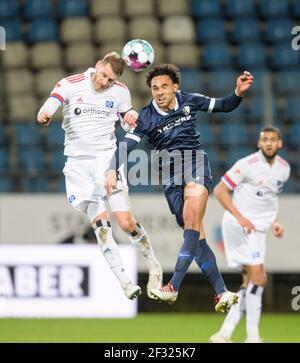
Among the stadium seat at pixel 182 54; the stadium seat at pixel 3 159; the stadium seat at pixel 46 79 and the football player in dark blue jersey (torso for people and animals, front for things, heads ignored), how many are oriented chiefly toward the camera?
4

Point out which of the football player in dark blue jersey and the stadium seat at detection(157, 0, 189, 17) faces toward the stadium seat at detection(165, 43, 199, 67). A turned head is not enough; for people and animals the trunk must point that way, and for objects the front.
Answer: the stadium seat at detection(157, 0, 189, 17)

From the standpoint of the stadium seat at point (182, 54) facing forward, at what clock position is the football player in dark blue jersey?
The football player in dark blue jersey is roughly at 12 o'clock from the stadium seat.

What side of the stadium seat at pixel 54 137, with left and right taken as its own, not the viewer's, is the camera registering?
front

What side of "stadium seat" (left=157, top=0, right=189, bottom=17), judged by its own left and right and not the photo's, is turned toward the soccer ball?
front

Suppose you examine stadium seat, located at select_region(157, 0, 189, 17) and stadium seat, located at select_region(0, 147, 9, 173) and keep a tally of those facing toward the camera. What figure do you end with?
2

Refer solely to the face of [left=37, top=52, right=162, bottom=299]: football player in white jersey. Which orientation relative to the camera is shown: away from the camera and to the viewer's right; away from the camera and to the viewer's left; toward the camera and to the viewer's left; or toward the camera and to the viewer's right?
toward the camera and to the viewer's right

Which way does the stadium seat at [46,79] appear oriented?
toward the camera

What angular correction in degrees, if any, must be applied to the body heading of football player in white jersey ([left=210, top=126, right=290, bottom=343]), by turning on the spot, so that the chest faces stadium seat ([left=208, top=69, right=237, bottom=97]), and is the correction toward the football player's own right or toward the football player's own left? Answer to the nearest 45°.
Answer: approximately 135° to the football player's own left

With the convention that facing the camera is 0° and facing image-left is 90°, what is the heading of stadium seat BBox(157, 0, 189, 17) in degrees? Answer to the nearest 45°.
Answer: approximately 0°

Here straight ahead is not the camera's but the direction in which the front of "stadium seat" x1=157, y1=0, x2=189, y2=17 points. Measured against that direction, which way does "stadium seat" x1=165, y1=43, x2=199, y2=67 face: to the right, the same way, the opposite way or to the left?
the same way

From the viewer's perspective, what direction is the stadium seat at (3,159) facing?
toward the camera

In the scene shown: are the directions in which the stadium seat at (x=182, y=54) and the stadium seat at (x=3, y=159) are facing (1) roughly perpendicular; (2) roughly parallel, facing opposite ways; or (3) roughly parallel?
roughly parallel

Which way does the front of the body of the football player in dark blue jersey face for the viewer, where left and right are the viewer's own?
facing the viewer
